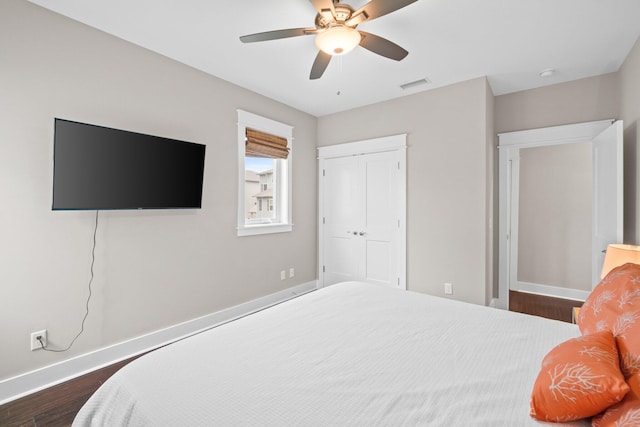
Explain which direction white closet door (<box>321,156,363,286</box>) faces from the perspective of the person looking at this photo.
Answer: facing the viewer and to the left of the viewer

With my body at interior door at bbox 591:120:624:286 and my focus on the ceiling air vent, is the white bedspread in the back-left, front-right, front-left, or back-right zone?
front-left

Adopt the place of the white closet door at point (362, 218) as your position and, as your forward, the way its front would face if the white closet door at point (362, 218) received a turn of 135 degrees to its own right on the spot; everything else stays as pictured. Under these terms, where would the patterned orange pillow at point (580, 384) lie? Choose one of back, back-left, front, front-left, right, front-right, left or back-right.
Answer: back

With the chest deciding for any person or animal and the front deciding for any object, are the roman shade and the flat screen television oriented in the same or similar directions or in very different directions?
same or similar directions

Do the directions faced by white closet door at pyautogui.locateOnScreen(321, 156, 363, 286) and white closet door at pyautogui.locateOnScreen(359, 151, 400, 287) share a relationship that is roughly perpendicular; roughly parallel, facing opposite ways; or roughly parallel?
roughly parallel

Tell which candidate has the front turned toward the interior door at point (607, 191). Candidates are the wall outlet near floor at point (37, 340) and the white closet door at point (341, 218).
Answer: the wall outlet near floor

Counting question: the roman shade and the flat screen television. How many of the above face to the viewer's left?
0

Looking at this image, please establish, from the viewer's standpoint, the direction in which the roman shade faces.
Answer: facing the viewer and to the right of the viewer

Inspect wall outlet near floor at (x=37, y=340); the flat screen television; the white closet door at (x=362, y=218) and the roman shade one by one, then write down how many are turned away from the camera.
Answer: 0

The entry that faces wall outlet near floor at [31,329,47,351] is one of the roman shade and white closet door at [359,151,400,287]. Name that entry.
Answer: the white closet door

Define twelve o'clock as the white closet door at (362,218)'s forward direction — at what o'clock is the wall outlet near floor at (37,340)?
The wall outlet near floor is roughly at 12 o'clock from the white closet door.
